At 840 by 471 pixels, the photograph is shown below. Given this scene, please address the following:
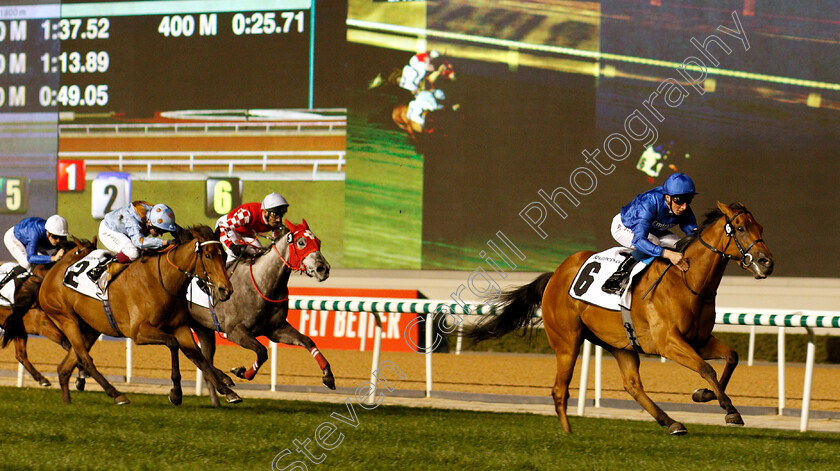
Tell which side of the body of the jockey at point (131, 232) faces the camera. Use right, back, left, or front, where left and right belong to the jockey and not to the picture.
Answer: right

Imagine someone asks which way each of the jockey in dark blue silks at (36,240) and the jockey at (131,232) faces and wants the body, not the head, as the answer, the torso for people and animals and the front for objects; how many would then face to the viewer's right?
2

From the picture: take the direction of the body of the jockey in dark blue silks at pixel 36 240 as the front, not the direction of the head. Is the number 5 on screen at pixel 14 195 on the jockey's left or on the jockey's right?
on the jockey's left

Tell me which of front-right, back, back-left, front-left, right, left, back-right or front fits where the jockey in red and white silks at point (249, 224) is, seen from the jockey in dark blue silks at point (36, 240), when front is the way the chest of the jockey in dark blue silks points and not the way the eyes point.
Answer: front-right

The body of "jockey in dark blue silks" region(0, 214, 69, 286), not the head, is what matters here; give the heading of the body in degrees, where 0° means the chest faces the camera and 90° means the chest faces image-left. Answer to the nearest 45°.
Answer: approximately 270°

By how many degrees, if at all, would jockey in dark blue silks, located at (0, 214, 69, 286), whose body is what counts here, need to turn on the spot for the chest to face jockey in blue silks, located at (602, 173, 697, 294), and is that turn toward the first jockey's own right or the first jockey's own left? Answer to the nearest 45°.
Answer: approximately 45° to the first jockey's own right
